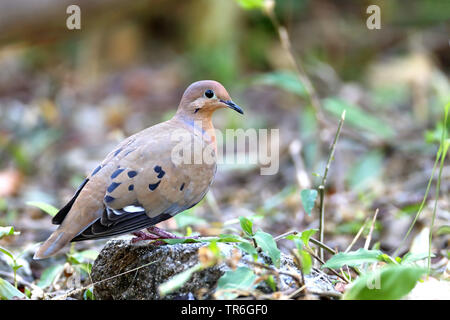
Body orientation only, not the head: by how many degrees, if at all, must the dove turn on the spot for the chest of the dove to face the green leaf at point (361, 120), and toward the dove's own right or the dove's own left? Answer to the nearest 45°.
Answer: approximately 45° to the dove's own left

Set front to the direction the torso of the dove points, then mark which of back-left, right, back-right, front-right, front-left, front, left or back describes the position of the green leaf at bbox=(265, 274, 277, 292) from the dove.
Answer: front-right

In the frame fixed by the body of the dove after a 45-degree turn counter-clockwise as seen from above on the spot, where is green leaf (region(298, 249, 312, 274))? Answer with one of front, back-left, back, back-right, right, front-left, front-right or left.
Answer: right

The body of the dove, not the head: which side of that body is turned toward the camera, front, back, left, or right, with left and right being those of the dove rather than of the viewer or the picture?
right

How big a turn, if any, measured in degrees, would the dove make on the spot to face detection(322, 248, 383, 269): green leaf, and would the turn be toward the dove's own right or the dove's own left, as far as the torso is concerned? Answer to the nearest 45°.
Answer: approximately 45° to the dove's own right

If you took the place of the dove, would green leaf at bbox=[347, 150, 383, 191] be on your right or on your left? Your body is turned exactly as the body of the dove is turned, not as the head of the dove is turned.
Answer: on your left

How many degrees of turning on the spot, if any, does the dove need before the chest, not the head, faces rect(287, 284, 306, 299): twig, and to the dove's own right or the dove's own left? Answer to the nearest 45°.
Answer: approximately 45° to the dove's own right

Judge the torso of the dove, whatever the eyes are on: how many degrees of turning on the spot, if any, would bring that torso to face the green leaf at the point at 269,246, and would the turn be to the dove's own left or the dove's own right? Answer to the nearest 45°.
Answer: approximately 45° to the dove's own right

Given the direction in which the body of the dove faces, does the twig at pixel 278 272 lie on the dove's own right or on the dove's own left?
on the dove's own right

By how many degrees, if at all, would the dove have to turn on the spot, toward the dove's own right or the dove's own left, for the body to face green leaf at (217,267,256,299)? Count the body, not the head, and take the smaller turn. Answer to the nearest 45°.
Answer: approximately 45° to the dove's own right
